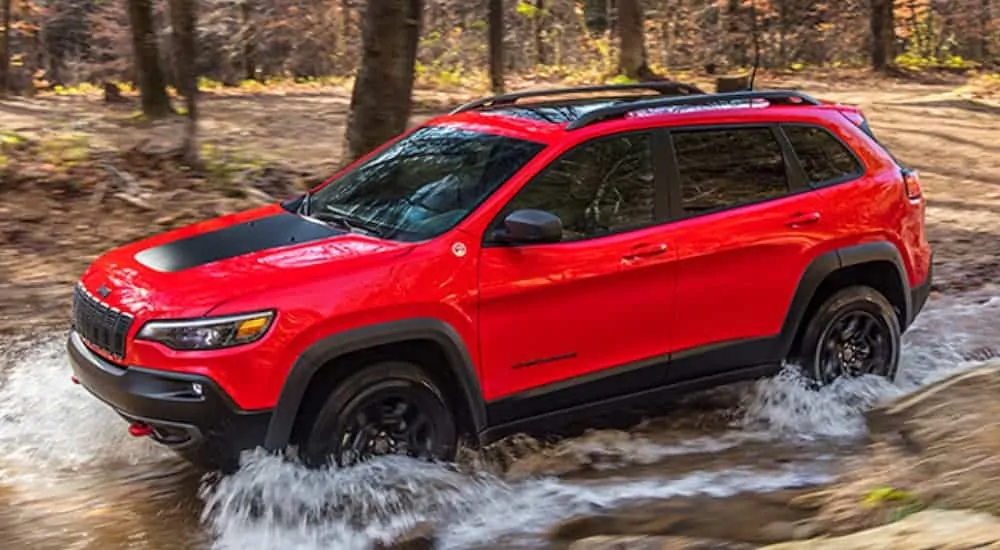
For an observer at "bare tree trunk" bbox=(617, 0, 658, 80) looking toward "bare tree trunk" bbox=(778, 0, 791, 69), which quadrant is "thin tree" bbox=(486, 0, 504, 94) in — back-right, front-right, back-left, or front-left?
back-left

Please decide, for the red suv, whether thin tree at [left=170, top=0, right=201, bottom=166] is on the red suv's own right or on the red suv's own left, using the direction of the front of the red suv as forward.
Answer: on the red suv's own right

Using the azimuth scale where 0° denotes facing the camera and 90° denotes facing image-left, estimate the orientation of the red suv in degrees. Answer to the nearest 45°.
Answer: approximately 45°

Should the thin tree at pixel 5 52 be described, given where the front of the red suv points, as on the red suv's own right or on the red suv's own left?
on the red suv's own right

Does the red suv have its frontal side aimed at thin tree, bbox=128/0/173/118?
no

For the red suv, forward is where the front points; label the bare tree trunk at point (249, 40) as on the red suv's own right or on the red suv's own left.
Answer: on the red suv's own right

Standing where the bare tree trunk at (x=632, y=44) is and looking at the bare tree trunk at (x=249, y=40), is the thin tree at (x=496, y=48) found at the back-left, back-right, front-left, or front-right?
front-left

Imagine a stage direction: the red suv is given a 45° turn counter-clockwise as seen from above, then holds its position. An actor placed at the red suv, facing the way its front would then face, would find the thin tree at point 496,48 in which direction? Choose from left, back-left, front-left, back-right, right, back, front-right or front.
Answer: back

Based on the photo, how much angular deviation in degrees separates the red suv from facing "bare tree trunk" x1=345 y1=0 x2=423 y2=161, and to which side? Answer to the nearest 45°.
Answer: approximately 135° to its right

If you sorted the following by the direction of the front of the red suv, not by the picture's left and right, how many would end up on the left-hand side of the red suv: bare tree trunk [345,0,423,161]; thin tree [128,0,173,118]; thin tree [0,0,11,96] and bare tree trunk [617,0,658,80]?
0
